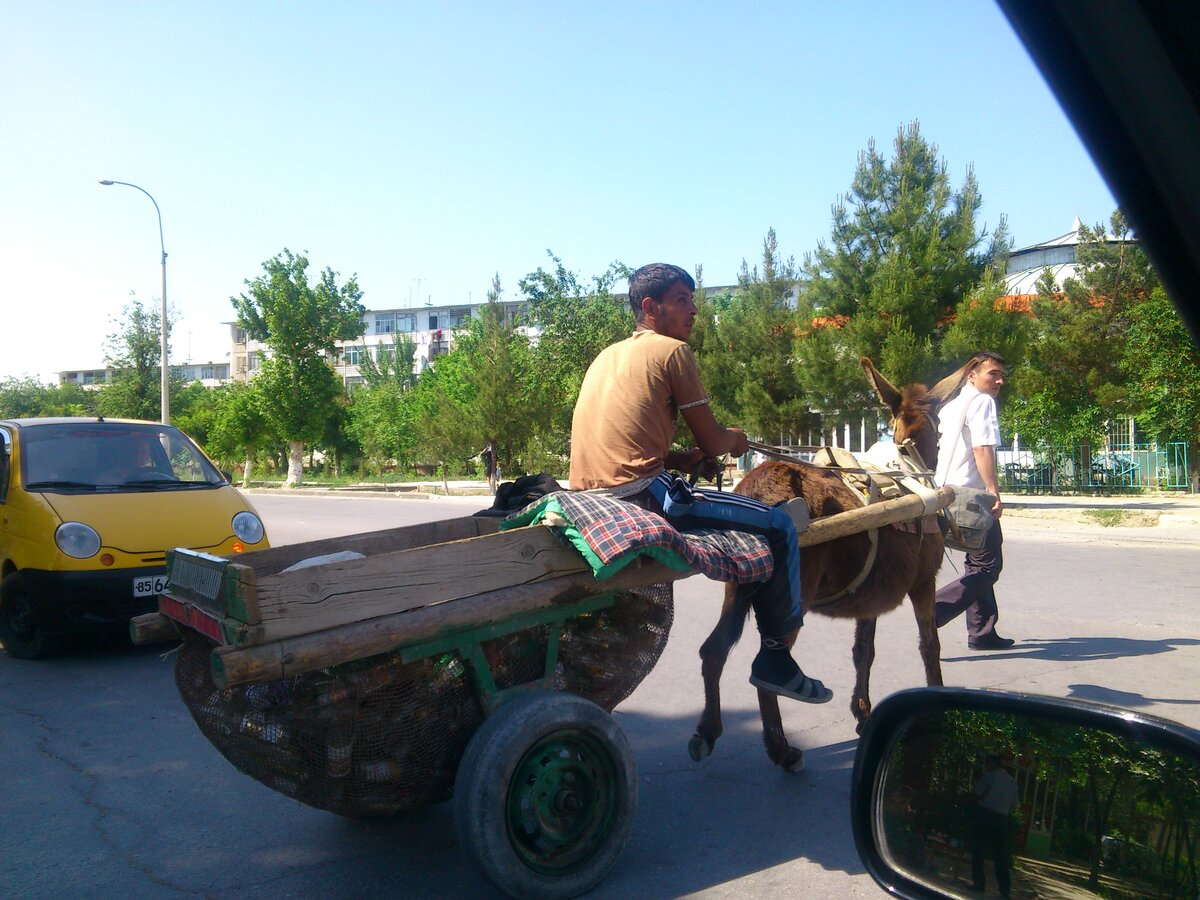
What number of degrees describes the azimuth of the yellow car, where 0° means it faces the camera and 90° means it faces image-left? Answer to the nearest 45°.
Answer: approximately 315°

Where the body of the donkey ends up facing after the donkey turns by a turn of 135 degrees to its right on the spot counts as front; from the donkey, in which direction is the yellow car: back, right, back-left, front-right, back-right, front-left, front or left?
right

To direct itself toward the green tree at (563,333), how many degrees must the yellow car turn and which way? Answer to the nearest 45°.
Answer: approximately 90° to its left

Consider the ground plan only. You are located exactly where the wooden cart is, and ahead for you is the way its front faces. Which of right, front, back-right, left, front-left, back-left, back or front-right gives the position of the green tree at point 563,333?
front-left

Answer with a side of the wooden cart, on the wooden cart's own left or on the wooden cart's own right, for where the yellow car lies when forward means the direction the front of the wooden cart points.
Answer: on the wooden cart's own left

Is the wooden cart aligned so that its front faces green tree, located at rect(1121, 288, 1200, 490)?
yes

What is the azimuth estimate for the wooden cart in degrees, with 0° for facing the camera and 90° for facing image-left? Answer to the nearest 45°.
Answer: approximately 225°

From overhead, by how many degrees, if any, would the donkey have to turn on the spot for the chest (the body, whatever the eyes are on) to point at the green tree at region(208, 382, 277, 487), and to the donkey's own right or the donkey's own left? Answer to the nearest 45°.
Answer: approximately 90° to the donkey's own left

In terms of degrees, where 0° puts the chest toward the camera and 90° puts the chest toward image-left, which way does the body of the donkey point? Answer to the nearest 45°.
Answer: approximately 225°
